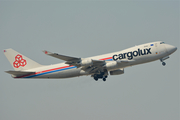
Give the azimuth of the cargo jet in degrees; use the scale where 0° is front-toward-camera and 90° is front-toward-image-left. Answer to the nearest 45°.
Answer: approximately 270°
